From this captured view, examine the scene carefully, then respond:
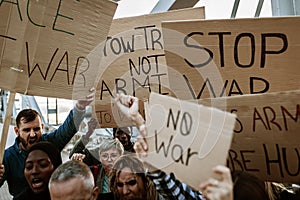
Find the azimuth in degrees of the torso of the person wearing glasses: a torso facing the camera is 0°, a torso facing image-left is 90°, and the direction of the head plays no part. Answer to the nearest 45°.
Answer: approximately 0°

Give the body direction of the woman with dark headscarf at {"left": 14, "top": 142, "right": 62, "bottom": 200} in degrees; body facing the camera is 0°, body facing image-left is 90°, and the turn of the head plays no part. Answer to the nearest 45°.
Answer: approximately 45°

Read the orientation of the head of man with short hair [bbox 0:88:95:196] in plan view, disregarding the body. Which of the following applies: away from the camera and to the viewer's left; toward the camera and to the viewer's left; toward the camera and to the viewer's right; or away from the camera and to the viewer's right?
toward the camera and to the viewer's right

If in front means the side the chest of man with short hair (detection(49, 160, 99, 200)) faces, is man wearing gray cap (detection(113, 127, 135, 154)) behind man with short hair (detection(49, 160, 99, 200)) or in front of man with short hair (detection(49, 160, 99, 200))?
behind
